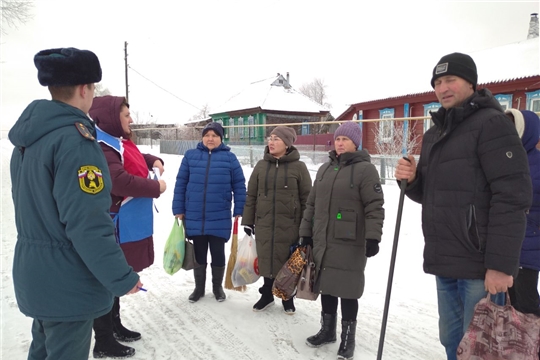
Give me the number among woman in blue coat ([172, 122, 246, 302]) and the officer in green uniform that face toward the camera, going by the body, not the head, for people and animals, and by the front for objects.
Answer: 1

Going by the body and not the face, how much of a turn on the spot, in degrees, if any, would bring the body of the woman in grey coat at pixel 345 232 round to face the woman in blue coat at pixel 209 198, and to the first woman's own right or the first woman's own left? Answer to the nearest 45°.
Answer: approximately 90° to the first woman's own right

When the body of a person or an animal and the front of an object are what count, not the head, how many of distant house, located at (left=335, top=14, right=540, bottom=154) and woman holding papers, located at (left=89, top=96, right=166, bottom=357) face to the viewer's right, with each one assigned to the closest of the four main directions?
1

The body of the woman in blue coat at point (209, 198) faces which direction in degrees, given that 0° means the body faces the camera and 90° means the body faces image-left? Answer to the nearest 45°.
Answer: approximately 0°

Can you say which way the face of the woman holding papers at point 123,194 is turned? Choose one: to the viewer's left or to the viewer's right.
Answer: to the viewer's right

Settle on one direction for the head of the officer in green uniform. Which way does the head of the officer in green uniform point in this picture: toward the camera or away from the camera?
away from the camera

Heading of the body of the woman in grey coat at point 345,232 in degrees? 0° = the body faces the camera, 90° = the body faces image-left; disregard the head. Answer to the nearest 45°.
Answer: approximately 45°

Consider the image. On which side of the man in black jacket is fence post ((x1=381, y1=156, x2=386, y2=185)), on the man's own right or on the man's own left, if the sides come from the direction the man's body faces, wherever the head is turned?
on the man's own right

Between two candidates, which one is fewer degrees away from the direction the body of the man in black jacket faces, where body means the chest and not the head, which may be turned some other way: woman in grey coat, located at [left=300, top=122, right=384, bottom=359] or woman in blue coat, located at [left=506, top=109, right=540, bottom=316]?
the woman in grey coat
